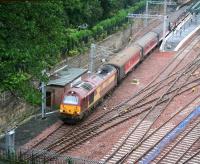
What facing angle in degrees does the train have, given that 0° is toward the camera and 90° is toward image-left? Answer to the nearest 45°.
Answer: approximately 45°
